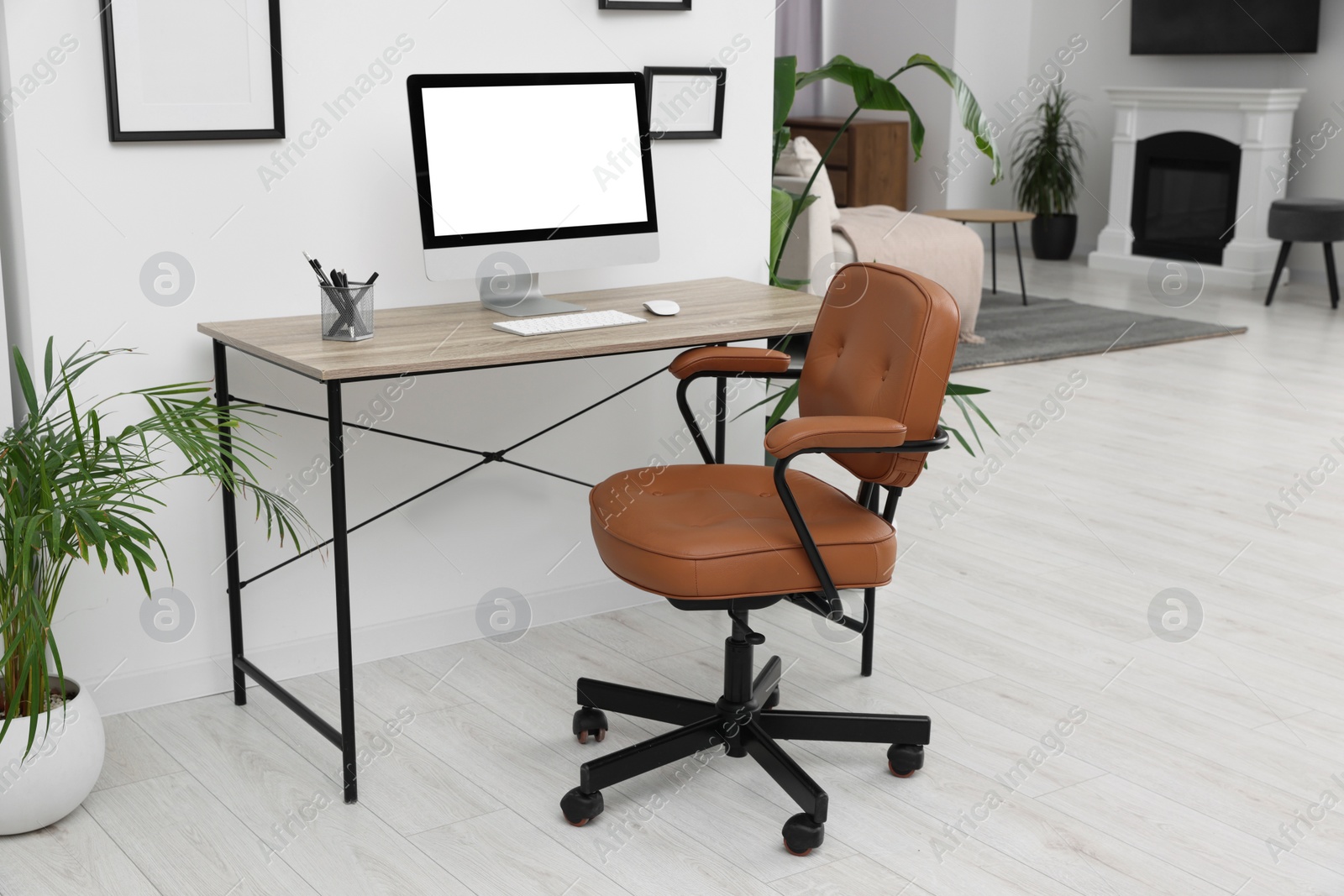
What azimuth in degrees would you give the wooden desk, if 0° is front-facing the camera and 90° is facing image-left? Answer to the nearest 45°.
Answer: approximately 315°

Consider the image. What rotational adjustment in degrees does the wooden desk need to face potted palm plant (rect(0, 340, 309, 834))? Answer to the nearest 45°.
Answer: approximately 90° to its right

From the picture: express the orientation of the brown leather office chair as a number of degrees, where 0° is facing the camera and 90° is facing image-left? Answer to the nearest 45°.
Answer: approximately 45°

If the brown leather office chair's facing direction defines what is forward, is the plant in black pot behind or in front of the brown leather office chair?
behind

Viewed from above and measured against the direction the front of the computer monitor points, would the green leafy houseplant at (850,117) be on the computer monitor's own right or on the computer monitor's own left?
on the computer monitor's own left

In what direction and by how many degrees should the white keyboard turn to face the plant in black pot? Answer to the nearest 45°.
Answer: approximately 90° to its left

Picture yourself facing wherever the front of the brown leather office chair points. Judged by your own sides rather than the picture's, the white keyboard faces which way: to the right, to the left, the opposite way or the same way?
to the left
